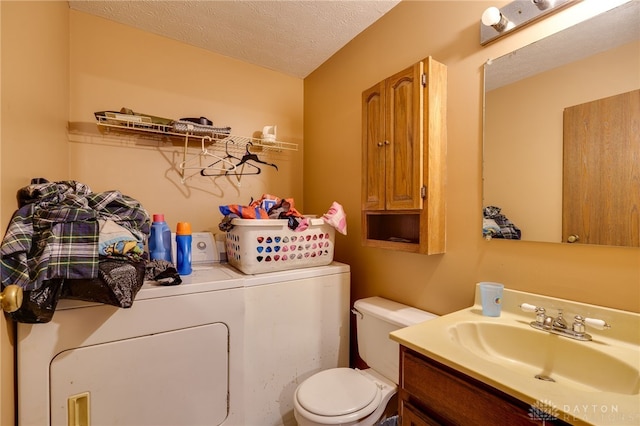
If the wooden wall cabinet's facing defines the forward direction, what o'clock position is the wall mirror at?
The wall mirror is roughly at 8 o'clock from the wooden wall cabinet.

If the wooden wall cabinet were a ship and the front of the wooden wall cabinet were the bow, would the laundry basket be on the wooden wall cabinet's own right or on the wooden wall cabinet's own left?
on the wooden wall cabinet's own right

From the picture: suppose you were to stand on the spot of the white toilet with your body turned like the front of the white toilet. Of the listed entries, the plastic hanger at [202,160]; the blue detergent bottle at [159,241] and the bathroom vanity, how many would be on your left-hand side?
1

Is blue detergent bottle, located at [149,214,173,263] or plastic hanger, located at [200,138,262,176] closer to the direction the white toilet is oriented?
the blue detergent bottle

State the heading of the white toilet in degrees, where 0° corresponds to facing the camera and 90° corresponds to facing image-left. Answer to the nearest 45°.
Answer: approximately 45°

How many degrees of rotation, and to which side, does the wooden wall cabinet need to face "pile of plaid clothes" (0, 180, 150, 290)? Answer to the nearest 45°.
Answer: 0° — it already faces it

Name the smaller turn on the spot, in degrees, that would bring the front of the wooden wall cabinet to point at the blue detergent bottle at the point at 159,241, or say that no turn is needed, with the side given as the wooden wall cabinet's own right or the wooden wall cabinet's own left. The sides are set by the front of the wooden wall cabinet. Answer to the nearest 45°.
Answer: approximately 45° to the wooden wall cabinet's own right

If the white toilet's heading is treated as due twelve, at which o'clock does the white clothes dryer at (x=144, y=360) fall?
The white clothes dryer is roughly at 1 o'clock from the white toilet.
